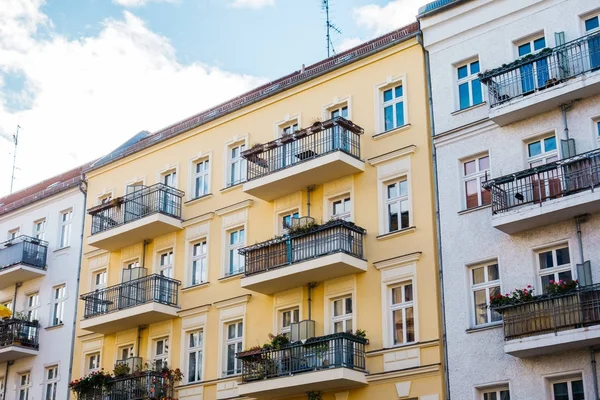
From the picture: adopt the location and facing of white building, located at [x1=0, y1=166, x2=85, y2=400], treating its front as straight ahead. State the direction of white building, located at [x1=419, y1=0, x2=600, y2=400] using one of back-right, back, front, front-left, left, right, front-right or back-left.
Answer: left

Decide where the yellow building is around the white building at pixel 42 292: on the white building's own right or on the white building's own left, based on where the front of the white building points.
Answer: on the white building's own left

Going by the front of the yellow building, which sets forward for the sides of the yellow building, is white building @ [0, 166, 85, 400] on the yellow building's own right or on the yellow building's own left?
on the yellow building's own right

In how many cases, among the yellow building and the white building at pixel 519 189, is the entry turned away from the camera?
0

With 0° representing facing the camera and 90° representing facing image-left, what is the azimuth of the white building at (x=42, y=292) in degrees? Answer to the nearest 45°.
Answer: approximately 45°

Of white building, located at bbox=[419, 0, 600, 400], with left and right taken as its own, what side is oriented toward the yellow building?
right
